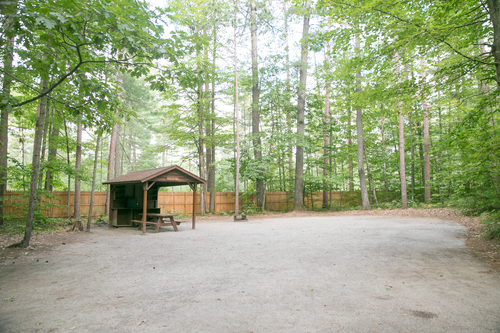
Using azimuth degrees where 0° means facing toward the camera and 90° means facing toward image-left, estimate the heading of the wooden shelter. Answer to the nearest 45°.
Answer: approximately 315°
